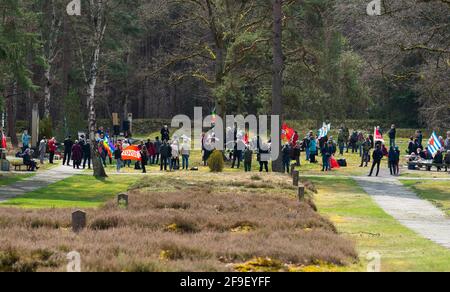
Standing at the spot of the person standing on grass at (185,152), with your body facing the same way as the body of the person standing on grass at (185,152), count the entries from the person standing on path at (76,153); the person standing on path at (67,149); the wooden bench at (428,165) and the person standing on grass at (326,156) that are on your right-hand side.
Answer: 2

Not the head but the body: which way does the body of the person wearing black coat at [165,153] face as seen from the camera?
away from the camera

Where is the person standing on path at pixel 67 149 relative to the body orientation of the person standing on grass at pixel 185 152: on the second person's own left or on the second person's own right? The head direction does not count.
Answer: on the second person's own left

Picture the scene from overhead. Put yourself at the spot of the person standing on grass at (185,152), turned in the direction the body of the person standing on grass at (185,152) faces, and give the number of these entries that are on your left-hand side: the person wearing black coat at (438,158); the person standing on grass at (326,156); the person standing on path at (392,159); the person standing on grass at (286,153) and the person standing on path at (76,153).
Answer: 1

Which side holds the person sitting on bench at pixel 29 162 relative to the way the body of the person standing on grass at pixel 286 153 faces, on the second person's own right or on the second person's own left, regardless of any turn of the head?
on the second person's own left

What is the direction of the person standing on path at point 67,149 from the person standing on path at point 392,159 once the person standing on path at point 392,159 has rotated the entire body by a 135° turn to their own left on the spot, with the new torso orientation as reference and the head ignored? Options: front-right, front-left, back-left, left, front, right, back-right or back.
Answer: front-right

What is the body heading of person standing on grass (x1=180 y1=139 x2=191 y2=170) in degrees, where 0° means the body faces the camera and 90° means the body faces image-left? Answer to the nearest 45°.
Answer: approximately 180°

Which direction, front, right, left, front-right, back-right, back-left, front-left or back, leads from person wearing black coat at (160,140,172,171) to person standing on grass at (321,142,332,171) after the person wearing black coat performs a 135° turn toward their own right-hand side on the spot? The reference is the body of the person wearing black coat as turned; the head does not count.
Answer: front-left

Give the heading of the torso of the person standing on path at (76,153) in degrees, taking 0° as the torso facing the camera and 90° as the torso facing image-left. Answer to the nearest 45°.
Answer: approximately 180°

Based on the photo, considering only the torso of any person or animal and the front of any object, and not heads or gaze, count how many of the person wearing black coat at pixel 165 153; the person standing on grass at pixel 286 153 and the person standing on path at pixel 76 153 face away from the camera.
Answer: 3

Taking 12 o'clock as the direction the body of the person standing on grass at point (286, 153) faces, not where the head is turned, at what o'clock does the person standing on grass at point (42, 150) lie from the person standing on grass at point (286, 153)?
the person standing on grass at point (42, 150) is roughly at 9 o'clock from the person standing on grass at point (286, 153).

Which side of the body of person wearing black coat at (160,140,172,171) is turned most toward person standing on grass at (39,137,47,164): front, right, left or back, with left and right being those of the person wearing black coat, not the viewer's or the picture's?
left

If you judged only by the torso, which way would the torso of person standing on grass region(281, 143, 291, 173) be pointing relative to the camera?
away from the camera

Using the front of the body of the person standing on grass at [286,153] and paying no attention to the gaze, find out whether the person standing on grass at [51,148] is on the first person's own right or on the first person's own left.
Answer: on the first person's own left

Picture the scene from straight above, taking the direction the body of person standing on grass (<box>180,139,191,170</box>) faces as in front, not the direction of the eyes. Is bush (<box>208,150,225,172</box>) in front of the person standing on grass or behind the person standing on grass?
behind
